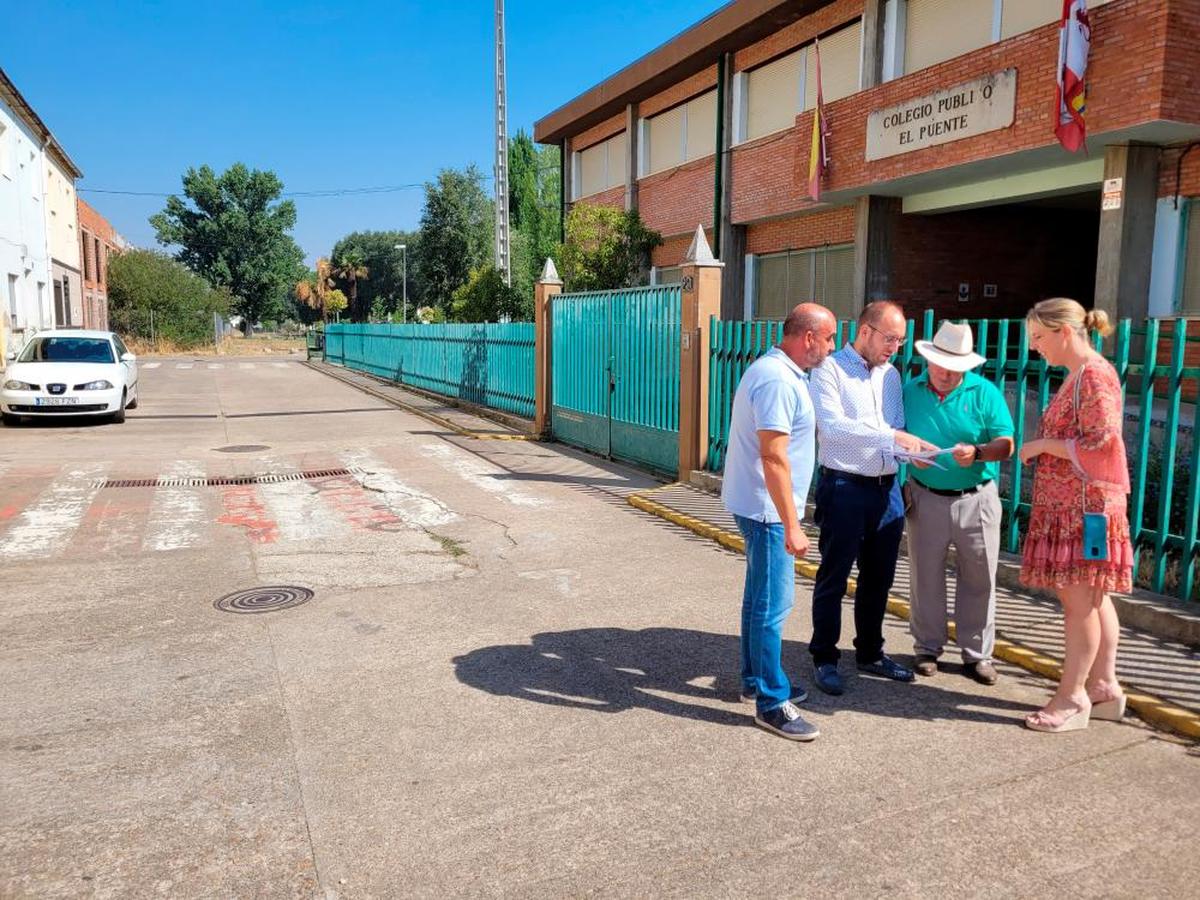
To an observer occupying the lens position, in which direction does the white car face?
facing the viewer

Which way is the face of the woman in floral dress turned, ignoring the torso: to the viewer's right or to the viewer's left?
to the viewer's left

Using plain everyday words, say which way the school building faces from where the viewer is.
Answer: facing the viewer and to the left of the viewer

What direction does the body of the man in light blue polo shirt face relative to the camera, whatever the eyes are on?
to the viewer's right

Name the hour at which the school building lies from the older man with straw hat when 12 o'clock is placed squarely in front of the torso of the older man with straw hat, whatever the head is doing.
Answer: The school building is roughly at 6 o'clock from the older man with straw hat.

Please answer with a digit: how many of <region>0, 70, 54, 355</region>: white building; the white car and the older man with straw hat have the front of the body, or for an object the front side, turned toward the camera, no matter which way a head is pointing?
2

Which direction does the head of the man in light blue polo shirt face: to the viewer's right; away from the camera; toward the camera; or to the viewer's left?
to the viewer's right

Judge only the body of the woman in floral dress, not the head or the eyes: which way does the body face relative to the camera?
to the viewer's left

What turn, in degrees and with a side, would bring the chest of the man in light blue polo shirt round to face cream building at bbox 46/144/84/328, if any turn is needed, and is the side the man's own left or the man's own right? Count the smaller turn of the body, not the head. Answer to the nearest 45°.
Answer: approximately 135° to the man's own left

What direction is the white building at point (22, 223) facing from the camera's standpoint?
to the viewer's right

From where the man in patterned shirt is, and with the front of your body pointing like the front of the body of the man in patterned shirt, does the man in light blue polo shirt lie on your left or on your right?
on your right

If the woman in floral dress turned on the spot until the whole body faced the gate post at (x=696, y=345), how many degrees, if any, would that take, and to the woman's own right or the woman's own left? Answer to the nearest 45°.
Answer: approximately 45° to the woman's own right

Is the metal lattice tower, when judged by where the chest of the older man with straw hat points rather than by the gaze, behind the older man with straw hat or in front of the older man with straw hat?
behind

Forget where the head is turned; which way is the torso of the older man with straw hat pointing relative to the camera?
toward the camera

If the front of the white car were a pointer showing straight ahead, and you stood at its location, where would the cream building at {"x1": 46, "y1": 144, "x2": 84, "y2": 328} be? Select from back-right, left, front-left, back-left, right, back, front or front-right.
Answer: back
